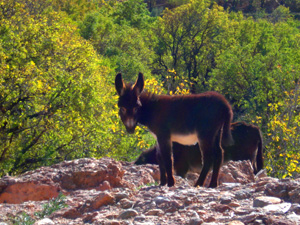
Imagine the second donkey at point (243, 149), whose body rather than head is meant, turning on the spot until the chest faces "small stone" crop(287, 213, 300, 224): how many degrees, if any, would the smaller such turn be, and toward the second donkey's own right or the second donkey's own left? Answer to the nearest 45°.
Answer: approximately 90° to the second donkey's own left

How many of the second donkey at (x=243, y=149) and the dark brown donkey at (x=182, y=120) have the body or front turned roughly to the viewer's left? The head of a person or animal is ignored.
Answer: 2

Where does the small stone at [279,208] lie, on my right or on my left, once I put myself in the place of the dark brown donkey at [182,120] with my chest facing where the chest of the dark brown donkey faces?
on my left

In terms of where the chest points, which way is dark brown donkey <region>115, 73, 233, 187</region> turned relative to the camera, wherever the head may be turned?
to the viewer's left

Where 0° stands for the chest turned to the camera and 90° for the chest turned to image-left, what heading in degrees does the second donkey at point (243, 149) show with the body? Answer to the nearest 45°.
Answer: approximately 90°

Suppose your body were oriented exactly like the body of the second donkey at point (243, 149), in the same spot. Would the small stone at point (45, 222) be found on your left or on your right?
on your left

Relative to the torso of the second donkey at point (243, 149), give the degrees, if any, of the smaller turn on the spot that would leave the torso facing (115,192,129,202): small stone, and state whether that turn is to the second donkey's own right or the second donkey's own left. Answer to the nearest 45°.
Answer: approximately 90° to the second donkey's own left

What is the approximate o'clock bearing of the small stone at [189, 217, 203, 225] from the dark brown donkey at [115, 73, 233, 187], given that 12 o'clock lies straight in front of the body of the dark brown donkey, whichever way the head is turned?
The small stone is roughly at 9 o'clock from the dark brown donkey.

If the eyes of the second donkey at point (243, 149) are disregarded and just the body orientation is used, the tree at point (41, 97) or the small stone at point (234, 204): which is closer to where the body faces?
the tree

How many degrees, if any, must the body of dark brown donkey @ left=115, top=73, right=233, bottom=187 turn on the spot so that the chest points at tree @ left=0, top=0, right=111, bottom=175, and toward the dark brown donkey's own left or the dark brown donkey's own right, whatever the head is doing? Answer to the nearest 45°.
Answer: approximately 45° to the dark brown donkey's own right
